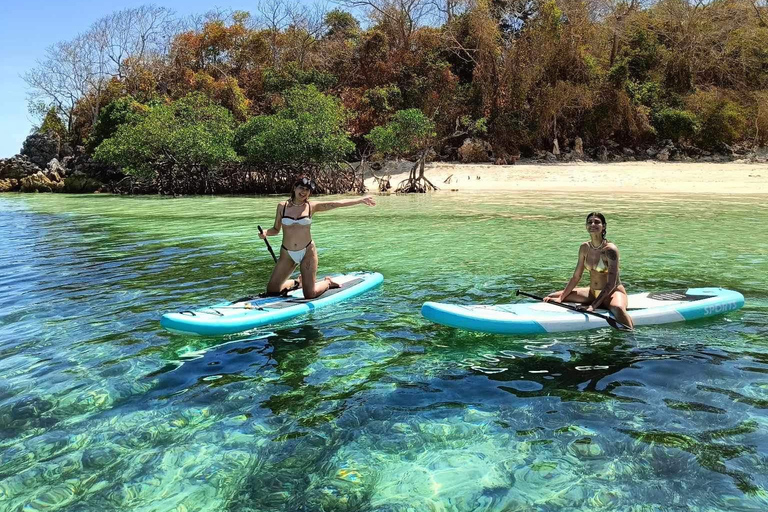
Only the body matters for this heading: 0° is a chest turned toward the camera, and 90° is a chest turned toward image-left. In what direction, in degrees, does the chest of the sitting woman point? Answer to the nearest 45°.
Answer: approximately 45°

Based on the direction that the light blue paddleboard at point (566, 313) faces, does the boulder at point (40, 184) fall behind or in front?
in front

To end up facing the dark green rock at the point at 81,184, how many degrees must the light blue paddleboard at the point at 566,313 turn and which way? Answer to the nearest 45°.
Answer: approximately 45° to its right

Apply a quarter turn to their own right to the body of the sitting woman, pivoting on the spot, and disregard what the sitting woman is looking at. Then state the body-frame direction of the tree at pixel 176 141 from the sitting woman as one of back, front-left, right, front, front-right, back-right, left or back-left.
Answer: front

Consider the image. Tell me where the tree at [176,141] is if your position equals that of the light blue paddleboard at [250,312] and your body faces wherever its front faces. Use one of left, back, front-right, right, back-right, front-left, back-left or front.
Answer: back-right

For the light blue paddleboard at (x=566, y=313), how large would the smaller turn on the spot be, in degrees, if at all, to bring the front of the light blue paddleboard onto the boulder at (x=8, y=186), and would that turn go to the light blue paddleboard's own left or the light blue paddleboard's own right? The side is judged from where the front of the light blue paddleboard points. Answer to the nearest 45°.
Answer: approximately 45° to the light blue paddleboard's own right

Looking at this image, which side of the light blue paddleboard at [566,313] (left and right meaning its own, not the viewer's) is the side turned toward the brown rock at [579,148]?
right

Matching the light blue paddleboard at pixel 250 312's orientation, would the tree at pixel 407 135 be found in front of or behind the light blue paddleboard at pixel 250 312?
behind

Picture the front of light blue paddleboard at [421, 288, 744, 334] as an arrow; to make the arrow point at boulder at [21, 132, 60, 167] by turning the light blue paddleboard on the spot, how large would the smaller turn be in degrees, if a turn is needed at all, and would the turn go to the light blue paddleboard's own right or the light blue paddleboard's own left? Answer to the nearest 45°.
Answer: approximately 45° to the light blue paddleboard's own right

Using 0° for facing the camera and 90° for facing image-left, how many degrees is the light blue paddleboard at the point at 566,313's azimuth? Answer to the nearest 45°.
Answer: approximately 90°

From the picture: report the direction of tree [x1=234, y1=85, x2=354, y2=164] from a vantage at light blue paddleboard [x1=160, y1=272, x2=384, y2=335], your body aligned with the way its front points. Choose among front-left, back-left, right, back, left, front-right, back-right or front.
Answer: back-right
